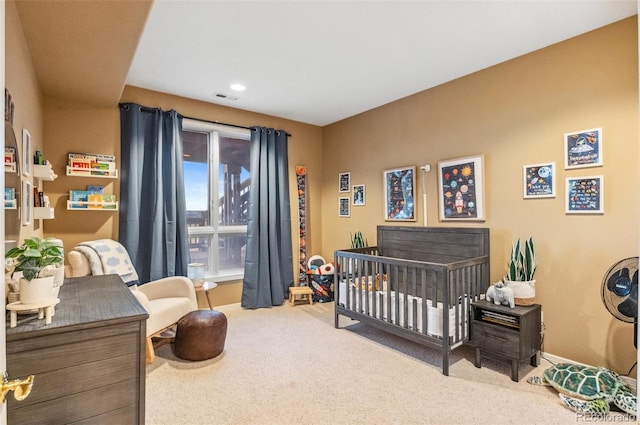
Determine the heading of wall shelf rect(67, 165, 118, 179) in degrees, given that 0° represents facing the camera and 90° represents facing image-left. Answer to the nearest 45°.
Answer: approximately 0°

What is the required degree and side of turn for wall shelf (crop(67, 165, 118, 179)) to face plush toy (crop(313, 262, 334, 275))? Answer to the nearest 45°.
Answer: approximately 90° to its left

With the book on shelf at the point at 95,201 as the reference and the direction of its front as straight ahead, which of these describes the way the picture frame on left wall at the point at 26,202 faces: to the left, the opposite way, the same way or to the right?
to the left

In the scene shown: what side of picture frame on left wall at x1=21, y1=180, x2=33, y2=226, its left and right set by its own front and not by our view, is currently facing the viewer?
right

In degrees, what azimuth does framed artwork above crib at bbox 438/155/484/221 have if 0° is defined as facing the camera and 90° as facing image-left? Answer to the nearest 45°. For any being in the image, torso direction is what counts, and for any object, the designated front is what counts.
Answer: approximately 45°

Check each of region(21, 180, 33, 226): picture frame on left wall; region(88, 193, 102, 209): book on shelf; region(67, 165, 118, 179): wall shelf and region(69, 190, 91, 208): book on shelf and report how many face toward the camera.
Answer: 3

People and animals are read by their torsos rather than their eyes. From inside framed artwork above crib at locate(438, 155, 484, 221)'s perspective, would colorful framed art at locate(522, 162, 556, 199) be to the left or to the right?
on its left

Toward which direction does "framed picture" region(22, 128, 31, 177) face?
to the viewer's right

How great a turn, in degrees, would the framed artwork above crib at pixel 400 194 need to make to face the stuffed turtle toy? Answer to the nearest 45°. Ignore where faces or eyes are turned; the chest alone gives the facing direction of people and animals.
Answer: approximately 90° to its left
